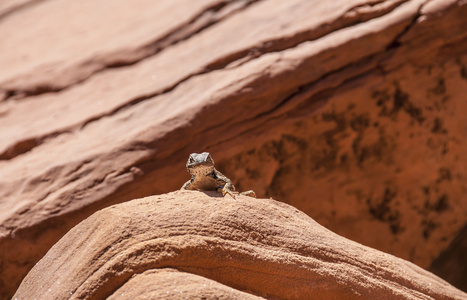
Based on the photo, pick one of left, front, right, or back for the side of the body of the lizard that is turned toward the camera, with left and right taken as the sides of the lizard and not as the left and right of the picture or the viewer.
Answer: front
